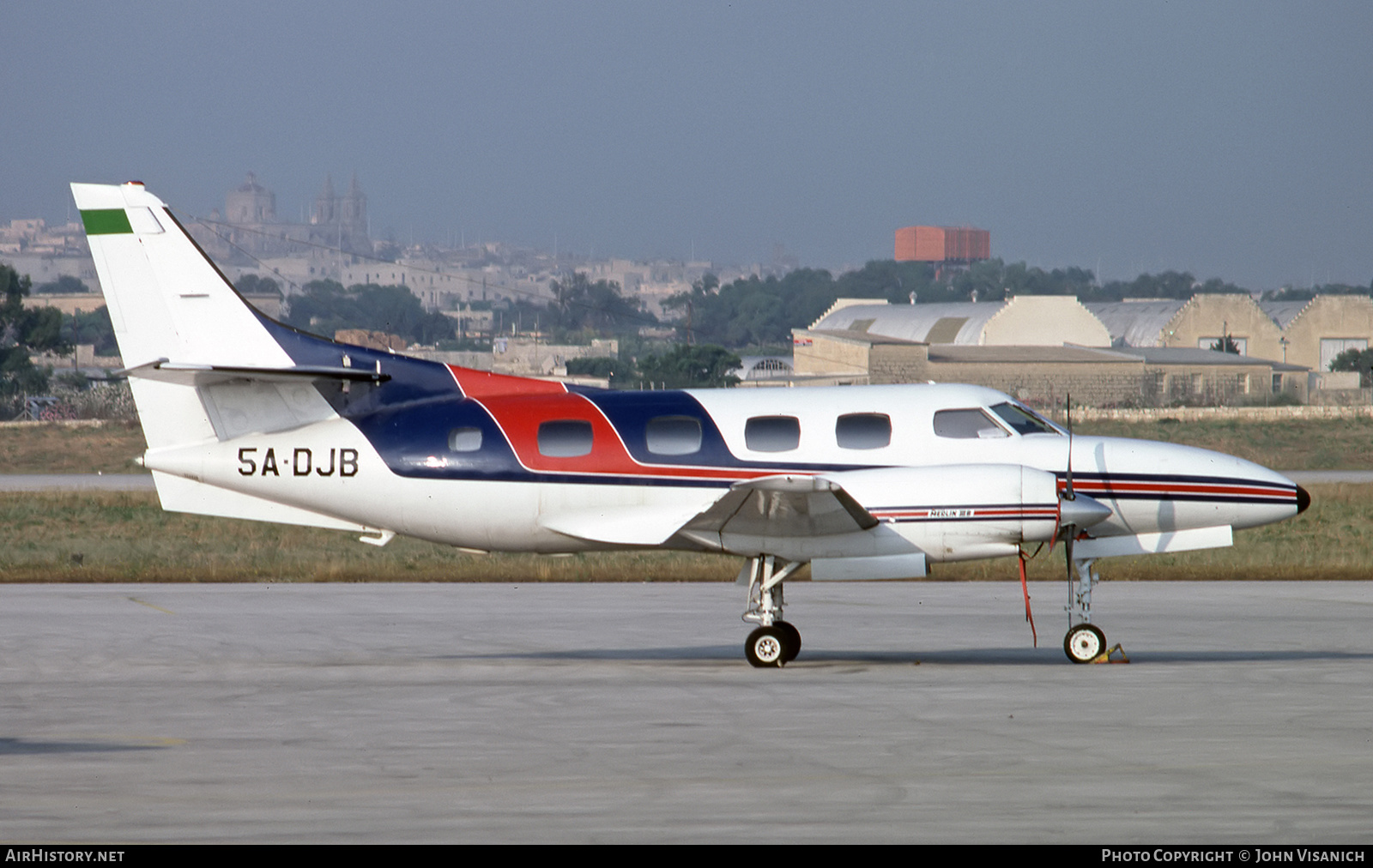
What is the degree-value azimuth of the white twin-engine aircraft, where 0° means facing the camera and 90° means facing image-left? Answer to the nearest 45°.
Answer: approximately 270°

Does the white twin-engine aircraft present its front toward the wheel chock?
yes
